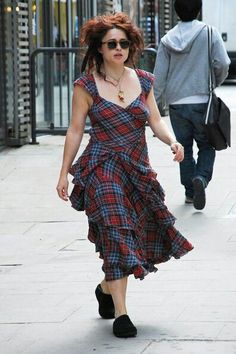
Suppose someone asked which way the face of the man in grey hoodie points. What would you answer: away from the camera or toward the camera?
away from the camera

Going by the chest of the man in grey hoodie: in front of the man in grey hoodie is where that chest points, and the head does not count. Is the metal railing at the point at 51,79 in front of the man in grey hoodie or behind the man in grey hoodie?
in front

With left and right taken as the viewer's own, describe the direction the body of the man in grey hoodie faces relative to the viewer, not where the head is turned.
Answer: facing away from the viewer

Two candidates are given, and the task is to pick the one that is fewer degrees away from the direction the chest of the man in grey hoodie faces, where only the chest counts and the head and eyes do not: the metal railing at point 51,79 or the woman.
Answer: the metal railing

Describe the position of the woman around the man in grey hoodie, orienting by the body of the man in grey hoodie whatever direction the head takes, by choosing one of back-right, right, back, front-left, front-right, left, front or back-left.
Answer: back
